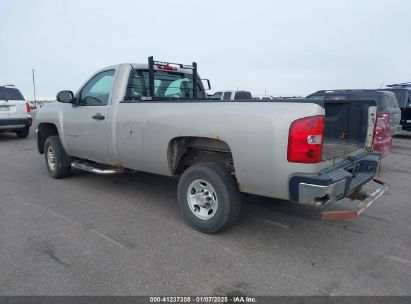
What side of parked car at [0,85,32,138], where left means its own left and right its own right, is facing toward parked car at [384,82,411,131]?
right

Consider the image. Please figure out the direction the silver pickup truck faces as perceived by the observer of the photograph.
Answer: facing away from the viewer and to the left of the viewer

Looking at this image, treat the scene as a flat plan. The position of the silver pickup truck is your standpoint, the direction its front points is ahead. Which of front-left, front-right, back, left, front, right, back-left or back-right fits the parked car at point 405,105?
right

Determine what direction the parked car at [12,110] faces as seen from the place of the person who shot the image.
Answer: facing away from the viewer
